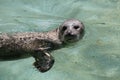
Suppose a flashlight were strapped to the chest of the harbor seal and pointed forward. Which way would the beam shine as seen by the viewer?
to the viewer's right
